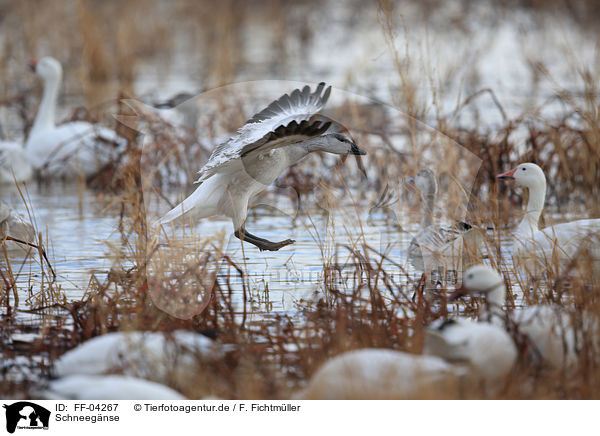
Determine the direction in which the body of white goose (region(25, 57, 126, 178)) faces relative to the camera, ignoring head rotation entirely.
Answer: to the viewer's left

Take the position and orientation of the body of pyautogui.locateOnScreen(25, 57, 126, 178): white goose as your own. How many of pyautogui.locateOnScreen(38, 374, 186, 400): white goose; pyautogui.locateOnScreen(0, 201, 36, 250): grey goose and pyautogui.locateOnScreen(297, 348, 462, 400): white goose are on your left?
3

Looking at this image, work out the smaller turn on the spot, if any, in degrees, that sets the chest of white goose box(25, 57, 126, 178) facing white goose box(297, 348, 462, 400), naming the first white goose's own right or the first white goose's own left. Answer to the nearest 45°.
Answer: approximately 90° to the first white goose's own left

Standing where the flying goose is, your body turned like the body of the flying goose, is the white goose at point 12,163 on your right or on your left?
on your left

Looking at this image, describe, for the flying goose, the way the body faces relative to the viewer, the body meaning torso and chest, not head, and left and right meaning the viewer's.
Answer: facing to the right of the viewer
